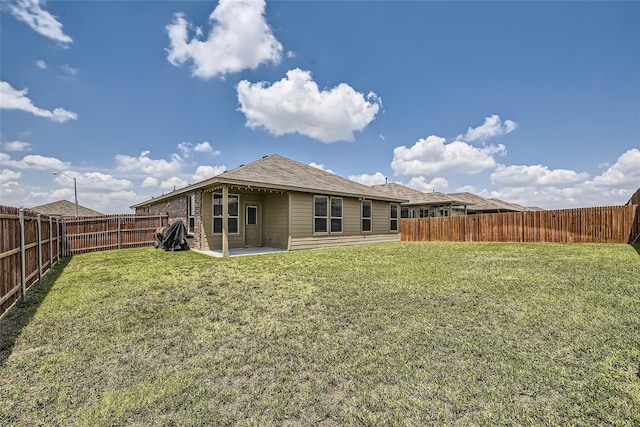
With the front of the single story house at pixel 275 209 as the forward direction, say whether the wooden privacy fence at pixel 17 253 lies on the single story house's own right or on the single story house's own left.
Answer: on the single story house's own left

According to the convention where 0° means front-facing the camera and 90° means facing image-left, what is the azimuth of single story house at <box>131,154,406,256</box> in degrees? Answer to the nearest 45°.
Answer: approximately 135°

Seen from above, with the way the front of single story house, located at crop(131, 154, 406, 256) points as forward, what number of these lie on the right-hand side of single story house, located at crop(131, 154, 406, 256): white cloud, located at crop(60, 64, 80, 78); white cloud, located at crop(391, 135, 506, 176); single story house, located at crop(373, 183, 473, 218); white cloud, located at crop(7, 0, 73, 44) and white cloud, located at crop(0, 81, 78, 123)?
2

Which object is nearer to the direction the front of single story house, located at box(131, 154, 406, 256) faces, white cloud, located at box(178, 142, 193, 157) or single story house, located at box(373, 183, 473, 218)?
the white cloud

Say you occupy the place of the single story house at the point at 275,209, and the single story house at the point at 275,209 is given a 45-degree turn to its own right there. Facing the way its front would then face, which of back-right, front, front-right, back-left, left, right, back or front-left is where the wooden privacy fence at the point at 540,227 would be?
right

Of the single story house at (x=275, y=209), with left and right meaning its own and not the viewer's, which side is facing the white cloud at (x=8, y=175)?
front

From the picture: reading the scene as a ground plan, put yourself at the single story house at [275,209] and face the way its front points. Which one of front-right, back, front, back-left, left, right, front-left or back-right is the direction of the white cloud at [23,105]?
front-left

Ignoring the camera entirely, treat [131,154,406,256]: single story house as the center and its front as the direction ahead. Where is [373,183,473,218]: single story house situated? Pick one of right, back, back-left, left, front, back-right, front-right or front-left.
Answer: right

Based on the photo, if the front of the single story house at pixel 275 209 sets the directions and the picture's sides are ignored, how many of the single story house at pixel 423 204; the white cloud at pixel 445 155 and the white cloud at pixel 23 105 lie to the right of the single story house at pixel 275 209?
2

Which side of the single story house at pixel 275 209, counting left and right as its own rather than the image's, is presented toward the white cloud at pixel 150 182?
front

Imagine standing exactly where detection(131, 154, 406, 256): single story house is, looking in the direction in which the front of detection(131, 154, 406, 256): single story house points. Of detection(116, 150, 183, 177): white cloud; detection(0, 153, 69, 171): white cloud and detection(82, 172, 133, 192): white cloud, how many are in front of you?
3
